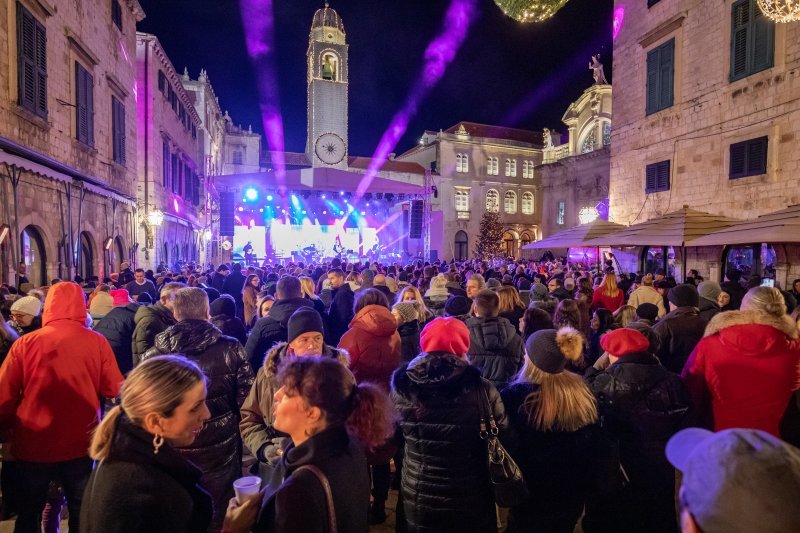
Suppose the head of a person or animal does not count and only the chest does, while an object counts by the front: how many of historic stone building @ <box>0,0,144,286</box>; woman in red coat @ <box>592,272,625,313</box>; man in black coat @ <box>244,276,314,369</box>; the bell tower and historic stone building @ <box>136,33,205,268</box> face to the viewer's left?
0

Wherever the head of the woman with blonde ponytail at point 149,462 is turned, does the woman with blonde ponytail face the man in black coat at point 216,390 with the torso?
no

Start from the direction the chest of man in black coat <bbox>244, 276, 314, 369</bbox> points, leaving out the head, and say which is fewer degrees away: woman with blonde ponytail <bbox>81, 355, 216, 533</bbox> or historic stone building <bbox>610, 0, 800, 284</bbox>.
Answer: the historic stone building

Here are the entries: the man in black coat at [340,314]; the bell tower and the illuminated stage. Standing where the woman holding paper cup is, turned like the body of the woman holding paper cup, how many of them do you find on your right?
3

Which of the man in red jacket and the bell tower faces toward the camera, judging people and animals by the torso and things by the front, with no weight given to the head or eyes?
the bell tower

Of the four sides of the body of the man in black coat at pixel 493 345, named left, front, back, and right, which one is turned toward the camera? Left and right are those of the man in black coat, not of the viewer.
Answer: back

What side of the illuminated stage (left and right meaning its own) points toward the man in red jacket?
front

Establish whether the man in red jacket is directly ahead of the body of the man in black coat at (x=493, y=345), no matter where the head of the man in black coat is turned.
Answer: no

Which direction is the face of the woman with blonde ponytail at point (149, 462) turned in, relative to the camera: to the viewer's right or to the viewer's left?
to the viewer's right

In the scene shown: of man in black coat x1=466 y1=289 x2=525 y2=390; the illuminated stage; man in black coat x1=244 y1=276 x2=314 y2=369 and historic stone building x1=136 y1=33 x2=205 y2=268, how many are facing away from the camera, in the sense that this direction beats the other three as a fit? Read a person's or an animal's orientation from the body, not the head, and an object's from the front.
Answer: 2

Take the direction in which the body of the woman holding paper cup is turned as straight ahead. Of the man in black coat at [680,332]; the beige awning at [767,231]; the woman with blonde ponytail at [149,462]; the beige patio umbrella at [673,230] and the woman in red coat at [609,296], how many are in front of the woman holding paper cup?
1

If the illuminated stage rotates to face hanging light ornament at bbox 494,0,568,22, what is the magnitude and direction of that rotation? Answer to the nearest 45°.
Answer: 0° — it already faces it

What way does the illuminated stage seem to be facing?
toward the camera

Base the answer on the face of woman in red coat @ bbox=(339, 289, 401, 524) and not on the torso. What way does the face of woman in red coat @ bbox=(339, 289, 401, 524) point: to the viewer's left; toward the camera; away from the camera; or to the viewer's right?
away from the camera

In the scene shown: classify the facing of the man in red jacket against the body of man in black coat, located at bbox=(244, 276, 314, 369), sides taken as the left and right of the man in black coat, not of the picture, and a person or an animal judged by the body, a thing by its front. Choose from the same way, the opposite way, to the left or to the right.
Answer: the same way

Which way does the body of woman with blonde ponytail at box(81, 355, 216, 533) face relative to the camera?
to the viewer's right

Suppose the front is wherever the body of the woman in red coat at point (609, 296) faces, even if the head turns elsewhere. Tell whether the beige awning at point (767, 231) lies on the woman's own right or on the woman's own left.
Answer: on the woman's own right

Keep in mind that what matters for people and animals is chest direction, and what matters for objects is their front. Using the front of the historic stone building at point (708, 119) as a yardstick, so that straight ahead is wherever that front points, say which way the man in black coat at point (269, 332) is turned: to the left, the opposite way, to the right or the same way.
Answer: to the right
